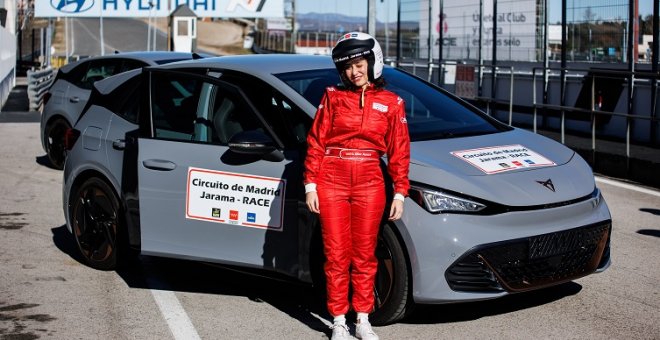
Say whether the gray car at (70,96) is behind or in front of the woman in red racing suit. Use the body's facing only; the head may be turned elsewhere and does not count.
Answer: behind

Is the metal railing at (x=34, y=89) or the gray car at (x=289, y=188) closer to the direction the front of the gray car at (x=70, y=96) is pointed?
the gray car

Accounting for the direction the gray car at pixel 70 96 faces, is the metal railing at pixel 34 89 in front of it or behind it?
behind

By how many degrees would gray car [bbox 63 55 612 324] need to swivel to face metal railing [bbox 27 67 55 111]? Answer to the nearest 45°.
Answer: approximately 135° to its left

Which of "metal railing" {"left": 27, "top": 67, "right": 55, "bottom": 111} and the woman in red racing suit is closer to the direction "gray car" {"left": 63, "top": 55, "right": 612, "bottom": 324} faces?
the woman in red racing suit

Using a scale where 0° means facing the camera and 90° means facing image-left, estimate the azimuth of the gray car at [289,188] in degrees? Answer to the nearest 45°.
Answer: approximately 315°

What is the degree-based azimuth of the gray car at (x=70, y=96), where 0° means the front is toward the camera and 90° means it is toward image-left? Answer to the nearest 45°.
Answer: approximately 315°
